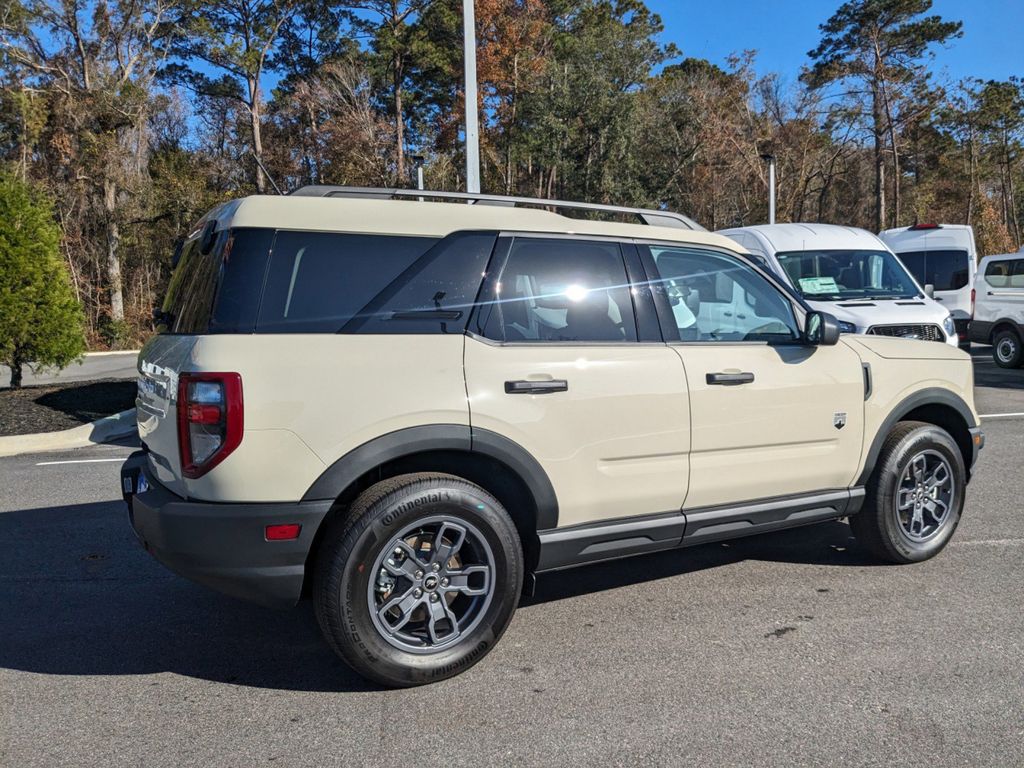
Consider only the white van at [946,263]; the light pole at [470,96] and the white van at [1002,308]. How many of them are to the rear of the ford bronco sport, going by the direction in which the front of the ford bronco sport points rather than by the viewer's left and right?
0

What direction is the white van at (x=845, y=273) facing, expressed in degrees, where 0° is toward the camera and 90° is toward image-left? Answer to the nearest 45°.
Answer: approximately 315°

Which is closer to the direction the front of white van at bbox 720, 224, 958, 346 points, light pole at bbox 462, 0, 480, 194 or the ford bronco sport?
the ford bronco sport

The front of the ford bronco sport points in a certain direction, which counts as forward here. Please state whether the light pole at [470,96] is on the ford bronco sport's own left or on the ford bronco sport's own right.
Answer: on the ford bronco sport's own left

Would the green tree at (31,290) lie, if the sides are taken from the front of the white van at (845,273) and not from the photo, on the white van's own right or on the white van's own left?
on the white van's own right

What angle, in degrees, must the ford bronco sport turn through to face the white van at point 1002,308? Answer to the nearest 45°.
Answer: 0° — it already faces it

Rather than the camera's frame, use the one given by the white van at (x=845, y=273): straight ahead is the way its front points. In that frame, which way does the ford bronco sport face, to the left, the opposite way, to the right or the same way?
to the left

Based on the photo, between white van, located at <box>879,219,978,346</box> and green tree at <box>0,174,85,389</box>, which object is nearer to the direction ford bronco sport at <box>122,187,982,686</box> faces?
the white van

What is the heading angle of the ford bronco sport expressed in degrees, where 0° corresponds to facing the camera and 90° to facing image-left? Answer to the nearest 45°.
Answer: approximately 225°

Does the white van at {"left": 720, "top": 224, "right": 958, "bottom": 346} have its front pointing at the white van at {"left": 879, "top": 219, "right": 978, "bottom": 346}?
no

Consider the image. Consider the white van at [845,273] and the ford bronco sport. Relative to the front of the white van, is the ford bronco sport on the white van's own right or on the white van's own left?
on the white van's own right

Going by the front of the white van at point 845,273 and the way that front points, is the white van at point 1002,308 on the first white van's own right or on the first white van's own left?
on the first white van's own left

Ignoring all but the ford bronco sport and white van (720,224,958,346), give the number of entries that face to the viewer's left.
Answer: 0
